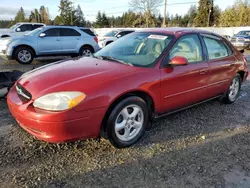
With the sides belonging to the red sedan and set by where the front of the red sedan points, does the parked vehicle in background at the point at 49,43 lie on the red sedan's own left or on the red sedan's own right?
on the red sedan's own right

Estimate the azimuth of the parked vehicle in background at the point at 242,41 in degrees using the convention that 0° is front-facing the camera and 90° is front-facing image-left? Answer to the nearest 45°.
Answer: approximately 45°

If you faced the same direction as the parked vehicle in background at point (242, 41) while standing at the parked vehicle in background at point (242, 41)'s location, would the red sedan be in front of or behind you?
in front

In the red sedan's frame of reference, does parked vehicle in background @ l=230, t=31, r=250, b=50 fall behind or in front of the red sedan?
behind

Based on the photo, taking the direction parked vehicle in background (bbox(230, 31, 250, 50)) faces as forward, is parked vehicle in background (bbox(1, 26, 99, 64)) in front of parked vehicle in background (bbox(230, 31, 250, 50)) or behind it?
in front

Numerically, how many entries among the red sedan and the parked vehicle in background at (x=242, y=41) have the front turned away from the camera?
0
